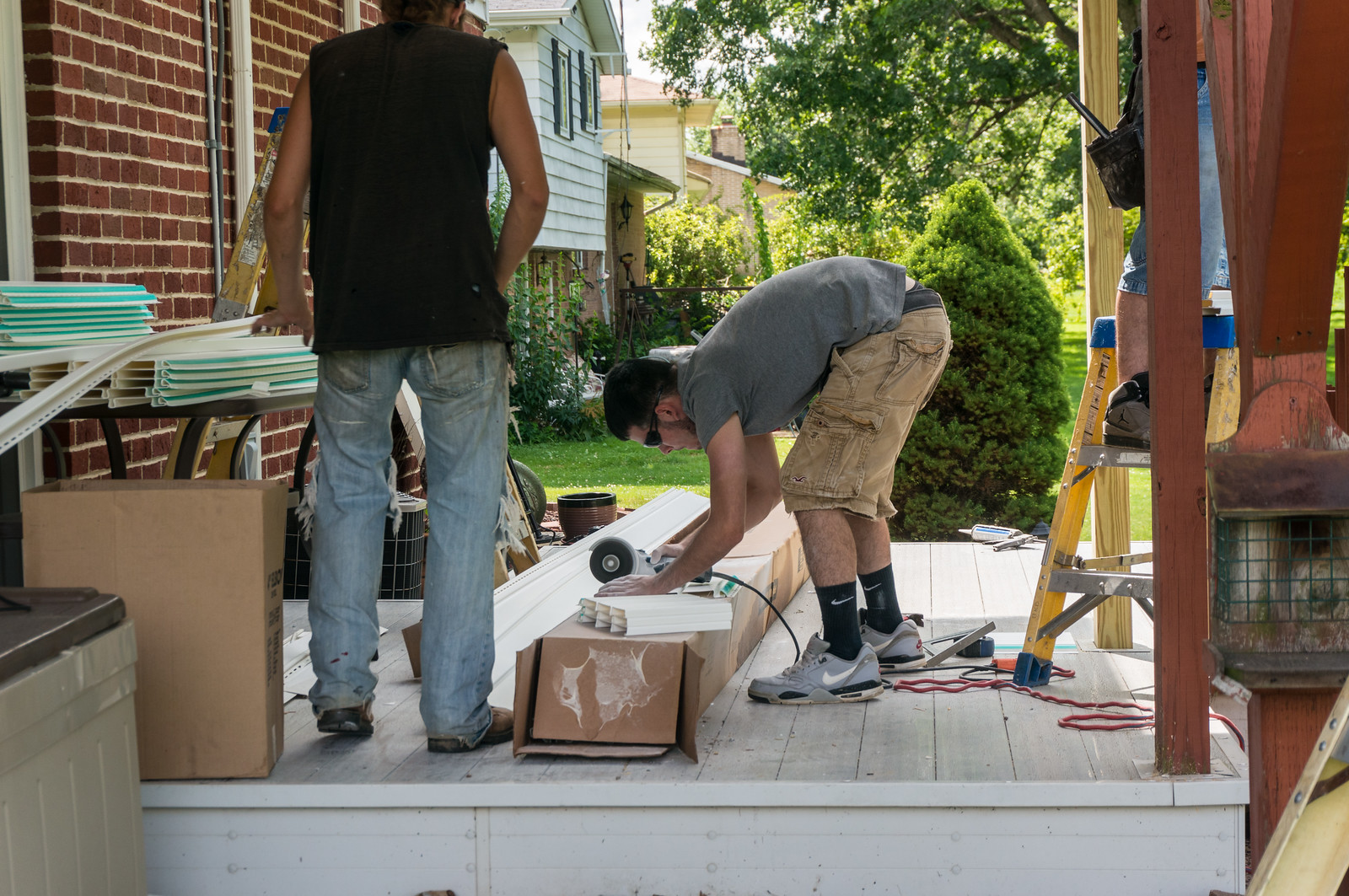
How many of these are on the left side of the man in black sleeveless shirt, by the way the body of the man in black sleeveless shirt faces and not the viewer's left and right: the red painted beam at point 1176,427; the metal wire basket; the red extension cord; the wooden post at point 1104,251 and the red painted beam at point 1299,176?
0

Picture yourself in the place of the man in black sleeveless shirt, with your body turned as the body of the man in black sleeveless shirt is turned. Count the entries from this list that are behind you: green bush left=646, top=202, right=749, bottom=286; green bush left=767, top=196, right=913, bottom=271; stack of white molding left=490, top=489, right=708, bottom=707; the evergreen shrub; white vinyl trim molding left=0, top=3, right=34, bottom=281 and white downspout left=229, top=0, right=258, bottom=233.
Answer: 0

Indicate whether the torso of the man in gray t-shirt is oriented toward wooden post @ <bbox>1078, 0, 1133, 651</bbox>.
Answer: no

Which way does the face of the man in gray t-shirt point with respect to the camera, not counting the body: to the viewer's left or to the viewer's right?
to the viewer's left

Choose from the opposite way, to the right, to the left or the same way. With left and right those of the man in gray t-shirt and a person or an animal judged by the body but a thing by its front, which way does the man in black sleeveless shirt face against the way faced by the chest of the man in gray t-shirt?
to the right

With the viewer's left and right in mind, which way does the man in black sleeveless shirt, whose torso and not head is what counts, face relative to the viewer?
facing away from the viewer

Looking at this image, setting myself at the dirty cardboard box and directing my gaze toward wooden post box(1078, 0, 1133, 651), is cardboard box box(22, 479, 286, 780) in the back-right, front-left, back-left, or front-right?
back-left

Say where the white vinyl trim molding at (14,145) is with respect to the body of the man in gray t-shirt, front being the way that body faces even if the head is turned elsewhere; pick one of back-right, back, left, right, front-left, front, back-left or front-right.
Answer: front

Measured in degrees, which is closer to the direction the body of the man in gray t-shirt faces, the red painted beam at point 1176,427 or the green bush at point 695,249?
the green bush

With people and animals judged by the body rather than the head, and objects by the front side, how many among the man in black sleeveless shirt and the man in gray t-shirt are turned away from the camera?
1

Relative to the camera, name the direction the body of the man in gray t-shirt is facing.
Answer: to the viewer's left
